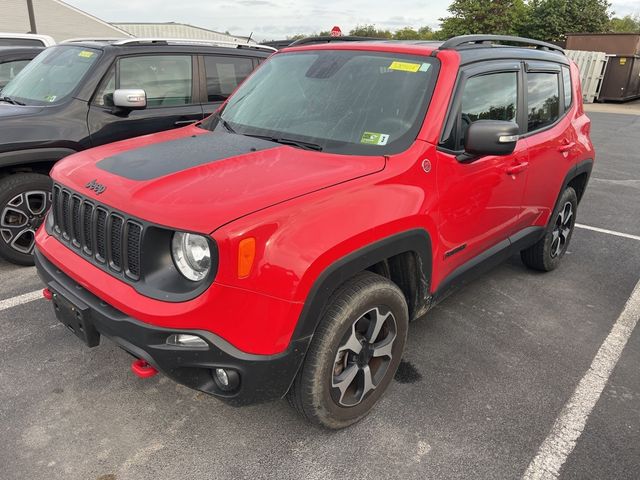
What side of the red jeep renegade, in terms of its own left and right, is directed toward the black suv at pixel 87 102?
right

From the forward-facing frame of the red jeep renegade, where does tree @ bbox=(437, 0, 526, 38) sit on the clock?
The tree is roughly at 5 o'clock from the red jeep renegade.

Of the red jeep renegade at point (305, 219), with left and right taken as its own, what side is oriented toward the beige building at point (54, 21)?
right

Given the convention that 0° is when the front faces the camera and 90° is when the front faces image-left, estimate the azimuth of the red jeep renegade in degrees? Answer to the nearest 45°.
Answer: approximately 45°

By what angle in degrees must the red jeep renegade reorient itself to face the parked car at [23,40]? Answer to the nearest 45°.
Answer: approximately 90° to its right

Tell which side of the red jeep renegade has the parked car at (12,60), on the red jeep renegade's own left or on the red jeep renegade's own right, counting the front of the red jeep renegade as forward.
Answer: on the red jeep renegade's own right

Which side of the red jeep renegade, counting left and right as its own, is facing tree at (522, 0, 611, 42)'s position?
back
